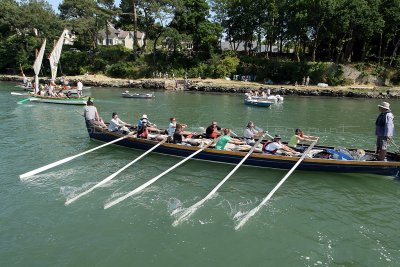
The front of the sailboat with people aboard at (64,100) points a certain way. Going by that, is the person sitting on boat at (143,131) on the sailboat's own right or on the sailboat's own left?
on the sailboat's own left

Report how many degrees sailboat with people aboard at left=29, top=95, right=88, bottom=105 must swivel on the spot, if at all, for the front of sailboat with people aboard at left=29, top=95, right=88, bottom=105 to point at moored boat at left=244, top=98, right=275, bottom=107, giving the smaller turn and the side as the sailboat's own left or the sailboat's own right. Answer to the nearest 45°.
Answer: approximately 180°

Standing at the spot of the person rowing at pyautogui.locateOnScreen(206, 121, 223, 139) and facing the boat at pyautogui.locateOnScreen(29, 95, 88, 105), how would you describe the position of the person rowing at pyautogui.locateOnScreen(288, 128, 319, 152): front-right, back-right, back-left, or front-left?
back-right

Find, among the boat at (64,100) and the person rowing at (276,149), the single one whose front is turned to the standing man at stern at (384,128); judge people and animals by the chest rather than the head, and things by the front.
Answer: the person rowing

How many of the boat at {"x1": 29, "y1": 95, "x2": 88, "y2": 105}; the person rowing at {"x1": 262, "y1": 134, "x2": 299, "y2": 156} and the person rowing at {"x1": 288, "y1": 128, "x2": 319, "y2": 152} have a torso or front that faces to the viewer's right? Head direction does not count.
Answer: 2

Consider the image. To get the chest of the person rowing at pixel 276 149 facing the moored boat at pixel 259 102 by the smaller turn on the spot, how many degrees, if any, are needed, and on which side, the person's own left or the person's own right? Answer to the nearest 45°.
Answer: approximately 90° to the person's own left

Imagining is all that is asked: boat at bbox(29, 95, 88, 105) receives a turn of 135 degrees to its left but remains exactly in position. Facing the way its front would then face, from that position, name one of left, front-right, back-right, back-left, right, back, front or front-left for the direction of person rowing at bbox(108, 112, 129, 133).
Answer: front-right

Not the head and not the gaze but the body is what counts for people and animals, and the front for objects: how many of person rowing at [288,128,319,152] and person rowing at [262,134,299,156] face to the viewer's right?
2

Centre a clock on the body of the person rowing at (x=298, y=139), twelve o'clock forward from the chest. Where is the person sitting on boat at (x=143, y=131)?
The person sitting on boat is roughly at 6 o'clock from the person rowing.

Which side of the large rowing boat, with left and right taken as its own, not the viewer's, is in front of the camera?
left

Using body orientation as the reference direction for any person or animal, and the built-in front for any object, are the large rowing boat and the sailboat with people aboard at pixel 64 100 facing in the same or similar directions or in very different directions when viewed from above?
same or similar directions

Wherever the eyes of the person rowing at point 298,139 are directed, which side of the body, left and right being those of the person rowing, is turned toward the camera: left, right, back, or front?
right

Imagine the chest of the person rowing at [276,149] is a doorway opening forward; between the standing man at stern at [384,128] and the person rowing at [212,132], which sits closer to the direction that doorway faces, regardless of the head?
the standing man at stern

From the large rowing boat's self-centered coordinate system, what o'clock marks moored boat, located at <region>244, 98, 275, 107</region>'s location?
The moored boat is roughly at 3 o'clock from the large rowing boat.

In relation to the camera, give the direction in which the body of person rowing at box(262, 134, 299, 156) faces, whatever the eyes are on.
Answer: to the viewer's right

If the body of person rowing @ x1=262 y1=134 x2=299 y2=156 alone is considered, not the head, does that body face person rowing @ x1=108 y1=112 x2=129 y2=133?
no

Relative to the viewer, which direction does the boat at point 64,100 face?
to the viewer's left

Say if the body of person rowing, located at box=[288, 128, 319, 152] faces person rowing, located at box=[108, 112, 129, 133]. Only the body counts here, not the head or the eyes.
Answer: no
